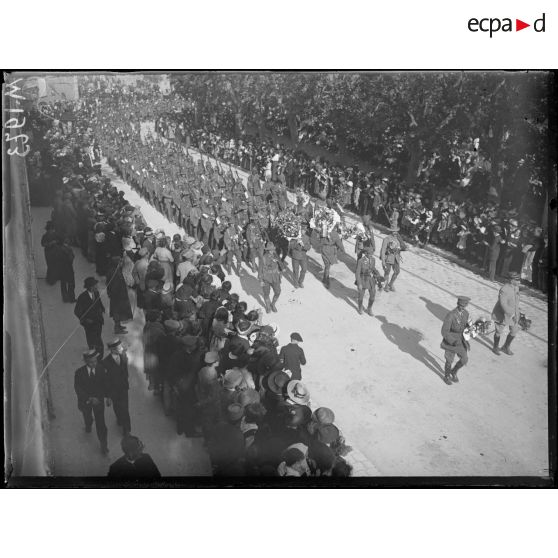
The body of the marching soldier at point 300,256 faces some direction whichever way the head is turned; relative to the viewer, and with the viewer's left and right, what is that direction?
facing the viewer and to the right of the viewer

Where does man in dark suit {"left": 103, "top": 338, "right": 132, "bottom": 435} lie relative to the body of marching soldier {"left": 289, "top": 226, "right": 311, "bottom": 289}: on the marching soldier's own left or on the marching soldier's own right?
on the marching soldier's own right

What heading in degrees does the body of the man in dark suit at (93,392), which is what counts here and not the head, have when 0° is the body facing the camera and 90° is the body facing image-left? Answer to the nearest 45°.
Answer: approximately 0°

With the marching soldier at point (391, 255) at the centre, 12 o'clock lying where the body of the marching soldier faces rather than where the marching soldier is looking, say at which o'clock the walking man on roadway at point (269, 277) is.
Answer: The walking man on roadway is roughly at 4 o'clock from the marching soldier.

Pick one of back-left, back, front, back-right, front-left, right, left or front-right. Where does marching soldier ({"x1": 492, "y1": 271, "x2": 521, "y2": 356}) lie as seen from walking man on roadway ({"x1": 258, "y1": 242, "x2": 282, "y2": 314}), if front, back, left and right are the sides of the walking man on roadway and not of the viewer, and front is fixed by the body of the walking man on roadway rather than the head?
front-left

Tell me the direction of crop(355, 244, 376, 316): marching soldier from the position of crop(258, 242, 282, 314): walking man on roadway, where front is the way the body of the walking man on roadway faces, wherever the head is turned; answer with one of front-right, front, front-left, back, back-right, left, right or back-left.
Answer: front-left

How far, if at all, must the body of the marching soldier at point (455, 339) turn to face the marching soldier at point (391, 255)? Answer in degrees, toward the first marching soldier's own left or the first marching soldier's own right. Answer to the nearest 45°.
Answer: approximately 180°
